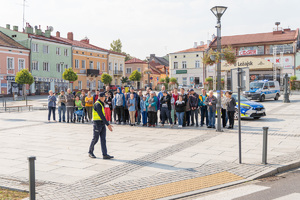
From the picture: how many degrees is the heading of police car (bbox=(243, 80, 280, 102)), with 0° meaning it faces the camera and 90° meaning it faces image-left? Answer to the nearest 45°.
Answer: approximately 45°

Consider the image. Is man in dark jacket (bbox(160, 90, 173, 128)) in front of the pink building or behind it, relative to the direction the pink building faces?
in front

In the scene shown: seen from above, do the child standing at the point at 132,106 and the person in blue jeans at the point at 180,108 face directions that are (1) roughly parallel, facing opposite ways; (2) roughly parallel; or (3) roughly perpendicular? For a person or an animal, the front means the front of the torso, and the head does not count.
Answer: roughly parallel

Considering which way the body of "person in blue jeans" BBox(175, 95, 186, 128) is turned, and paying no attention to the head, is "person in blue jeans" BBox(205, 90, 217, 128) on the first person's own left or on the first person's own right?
on the first person's own left

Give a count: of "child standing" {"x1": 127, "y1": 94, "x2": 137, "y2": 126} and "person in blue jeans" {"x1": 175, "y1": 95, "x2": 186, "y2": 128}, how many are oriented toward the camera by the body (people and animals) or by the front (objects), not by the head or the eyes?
2

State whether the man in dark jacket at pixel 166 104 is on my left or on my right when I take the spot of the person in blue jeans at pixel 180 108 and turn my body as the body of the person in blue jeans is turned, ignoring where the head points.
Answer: on my right

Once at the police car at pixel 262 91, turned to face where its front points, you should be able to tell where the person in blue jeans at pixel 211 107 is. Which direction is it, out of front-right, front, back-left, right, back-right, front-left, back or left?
front-left

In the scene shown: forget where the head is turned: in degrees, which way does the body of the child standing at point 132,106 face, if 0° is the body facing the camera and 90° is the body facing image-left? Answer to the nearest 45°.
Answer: approximately 0°

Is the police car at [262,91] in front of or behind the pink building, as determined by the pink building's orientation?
in front

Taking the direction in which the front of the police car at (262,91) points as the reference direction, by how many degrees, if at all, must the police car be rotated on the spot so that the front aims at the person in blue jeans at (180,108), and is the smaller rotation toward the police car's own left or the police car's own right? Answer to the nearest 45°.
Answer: approximately 45° to the police car's own left

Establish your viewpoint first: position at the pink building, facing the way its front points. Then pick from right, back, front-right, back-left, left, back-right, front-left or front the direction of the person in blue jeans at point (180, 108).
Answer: front-right

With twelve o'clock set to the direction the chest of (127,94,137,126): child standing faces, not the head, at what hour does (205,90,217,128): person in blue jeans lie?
The person in blue jeans is roughly at 10 o'clock from the child standing.

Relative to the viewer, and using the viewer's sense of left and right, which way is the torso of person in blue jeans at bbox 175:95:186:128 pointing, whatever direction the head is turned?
facing the viewer

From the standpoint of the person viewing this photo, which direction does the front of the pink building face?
facing the viewer and to the right of the viewer

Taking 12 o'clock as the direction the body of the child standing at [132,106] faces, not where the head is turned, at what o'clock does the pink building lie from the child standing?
The pink building is roughly at 5 o'clock from the child standing.

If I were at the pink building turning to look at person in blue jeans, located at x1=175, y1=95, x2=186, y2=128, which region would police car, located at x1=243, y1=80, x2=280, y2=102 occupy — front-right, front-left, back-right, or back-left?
front-left
